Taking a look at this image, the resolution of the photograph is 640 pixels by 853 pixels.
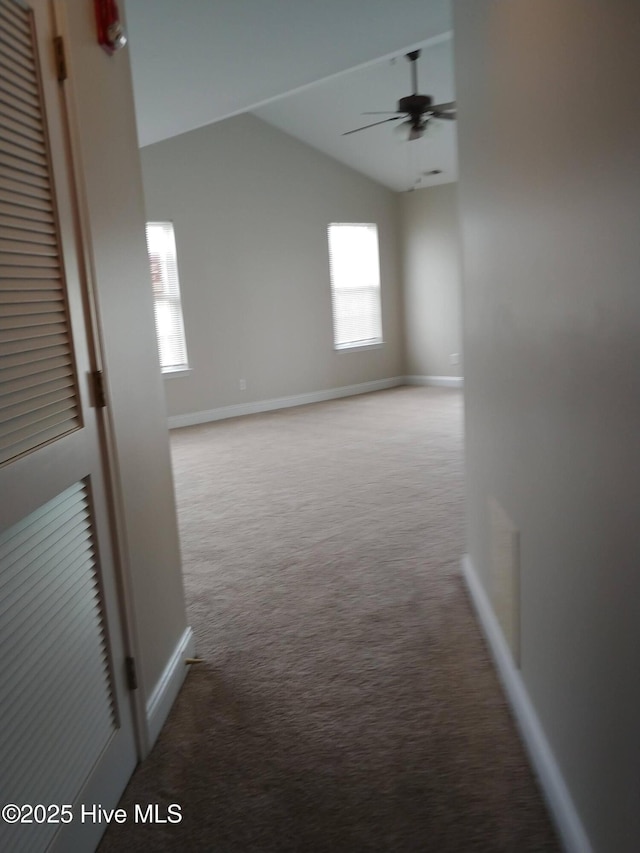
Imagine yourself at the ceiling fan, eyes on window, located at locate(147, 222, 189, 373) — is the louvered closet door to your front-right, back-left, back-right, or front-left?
back-left

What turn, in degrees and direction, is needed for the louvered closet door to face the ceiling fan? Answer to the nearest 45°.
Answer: approximately 45° to its left

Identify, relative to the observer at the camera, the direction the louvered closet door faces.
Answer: facing to the right of the viewer

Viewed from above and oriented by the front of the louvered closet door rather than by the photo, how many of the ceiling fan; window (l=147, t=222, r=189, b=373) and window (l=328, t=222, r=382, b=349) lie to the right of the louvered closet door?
0

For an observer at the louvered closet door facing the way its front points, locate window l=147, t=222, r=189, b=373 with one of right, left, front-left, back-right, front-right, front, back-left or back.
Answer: left

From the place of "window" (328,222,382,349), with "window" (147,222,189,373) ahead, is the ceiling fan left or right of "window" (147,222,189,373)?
left

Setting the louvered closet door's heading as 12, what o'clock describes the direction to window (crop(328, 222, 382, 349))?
The window is roughly at 10 o'clock from the louvered closet door.
